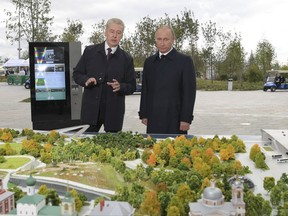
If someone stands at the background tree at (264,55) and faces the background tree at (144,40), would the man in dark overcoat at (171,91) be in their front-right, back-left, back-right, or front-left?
front-left

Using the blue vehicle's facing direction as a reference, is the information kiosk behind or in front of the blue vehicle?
in front

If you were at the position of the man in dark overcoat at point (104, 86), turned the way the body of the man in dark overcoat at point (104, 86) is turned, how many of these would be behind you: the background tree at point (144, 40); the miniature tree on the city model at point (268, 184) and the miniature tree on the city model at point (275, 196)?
1

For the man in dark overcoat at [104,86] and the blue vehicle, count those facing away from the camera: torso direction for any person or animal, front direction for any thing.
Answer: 0

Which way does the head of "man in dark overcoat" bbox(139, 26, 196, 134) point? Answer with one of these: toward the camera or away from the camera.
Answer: toward the camera

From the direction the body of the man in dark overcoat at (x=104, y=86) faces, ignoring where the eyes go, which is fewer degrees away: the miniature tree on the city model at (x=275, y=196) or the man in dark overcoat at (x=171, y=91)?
the miniature tree on the city model

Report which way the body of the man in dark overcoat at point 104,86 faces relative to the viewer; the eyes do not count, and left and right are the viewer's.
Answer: facing the viewer

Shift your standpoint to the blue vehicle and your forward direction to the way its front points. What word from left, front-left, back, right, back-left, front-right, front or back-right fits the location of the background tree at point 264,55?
back-right

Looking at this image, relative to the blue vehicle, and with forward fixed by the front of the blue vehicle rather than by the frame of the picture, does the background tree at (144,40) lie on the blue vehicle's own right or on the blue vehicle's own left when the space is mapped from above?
on the blue vehicle's own right

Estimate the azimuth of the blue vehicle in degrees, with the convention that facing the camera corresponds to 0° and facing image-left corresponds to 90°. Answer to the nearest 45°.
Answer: approximately 45°

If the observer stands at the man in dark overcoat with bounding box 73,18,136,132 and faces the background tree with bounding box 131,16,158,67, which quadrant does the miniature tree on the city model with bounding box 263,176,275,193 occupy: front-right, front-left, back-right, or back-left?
back-right

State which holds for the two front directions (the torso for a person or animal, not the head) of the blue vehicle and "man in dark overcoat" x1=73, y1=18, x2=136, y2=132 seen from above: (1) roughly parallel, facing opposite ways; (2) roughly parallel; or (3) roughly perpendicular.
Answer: roughly perpendicular

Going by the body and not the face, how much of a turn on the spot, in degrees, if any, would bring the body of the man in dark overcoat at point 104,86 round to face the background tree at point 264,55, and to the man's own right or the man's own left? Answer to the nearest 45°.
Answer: approximately 135° to the man's own left
